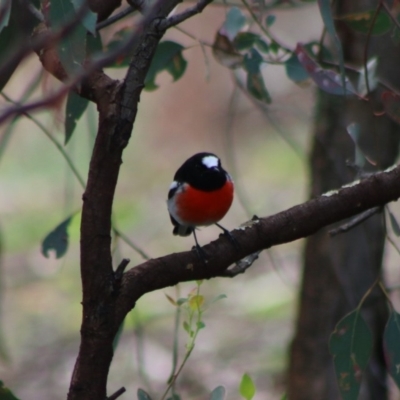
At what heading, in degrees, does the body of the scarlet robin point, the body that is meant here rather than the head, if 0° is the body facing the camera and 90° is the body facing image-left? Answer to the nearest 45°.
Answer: approximately 315°

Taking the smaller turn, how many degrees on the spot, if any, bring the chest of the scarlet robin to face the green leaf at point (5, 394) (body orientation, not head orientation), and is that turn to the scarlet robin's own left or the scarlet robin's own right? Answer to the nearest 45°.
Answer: approximately 90° to the scarlet robin's own right

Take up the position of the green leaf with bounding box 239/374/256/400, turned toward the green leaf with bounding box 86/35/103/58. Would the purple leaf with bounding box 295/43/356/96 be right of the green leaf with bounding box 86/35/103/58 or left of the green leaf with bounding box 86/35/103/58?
right
